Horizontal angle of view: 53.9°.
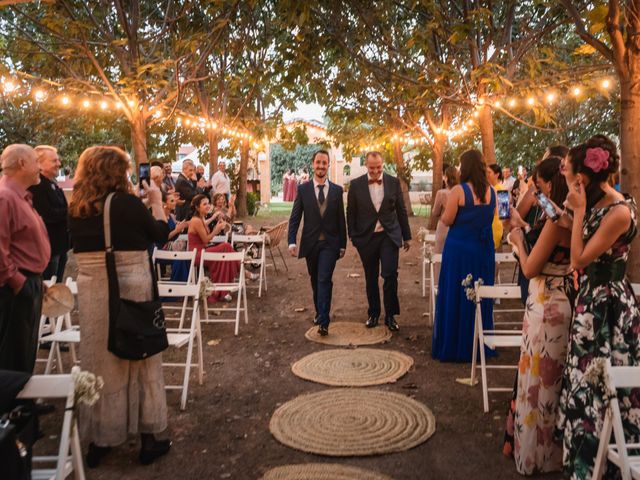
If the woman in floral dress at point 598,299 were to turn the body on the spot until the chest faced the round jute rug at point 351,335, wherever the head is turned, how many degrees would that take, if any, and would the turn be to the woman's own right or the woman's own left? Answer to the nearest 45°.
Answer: approximately 45° to the woman's own right

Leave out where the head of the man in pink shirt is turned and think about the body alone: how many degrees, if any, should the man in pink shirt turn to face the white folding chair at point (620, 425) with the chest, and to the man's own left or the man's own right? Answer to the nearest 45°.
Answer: approximately 45° to the man's own right

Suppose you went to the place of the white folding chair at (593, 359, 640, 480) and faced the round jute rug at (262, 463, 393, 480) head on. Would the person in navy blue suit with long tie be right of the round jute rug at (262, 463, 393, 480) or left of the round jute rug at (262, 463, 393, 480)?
right

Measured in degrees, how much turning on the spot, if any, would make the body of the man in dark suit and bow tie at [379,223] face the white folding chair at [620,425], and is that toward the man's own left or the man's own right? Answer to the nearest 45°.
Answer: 0° — they already face it

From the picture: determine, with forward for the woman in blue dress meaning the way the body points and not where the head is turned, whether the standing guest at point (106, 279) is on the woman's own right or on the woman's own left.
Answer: on the woman's own left

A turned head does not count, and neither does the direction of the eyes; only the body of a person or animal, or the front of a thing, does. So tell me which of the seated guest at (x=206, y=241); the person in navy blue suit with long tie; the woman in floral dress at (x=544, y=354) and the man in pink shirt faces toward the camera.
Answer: the person in navy blue suit with long tie

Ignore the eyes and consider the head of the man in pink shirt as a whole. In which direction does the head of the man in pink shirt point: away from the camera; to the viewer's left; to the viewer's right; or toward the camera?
to the viewer's right

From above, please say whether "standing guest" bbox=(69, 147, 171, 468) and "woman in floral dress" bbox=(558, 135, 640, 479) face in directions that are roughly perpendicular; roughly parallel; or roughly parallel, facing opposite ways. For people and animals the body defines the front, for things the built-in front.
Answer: roughly perpendicular

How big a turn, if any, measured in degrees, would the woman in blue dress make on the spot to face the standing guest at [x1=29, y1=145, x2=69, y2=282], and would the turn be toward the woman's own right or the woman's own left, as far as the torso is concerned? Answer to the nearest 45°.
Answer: approximately 45° to the woman's own left

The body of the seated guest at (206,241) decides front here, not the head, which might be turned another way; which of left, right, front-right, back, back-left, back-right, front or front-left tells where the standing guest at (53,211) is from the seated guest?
back-right

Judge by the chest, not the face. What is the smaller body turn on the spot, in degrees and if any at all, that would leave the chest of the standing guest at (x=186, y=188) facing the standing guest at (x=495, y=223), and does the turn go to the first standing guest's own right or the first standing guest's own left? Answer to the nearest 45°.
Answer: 0° — they already face them

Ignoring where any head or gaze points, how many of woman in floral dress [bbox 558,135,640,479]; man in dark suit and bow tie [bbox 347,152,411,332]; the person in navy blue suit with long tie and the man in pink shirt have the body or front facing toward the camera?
2

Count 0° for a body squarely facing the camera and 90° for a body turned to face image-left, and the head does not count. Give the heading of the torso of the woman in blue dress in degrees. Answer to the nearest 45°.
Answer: approximately 135°
